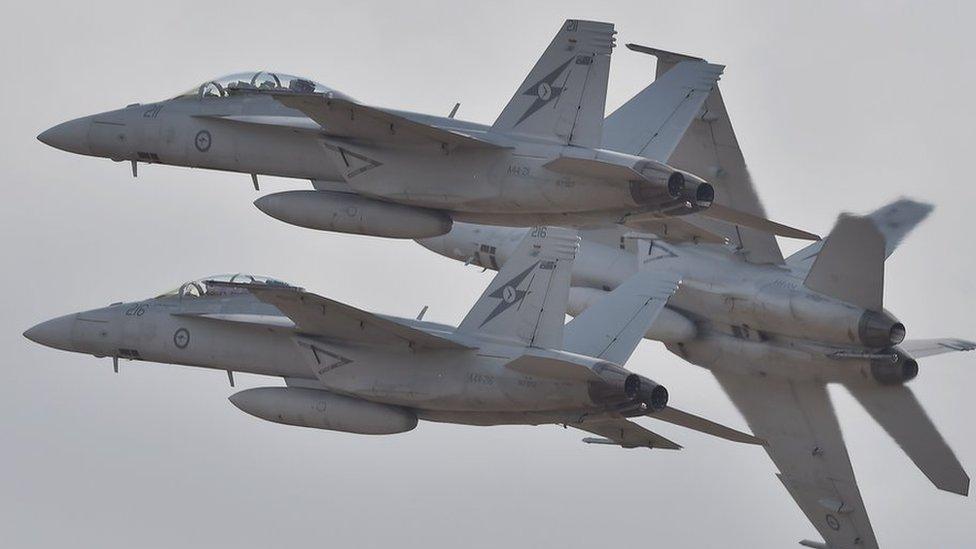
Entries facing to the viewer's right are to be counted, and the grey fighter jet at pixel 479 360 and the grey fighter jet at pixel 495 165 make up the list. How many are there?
0

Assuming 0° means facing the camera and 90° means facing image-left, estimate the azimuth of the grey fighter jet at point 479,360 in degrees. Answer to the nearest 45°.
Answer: approximately 135°

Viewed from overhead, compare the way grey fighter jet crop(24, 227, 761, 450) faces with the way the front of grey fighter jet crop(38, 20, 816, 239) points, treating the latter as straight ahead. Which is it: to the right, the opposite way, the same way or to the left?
the same way

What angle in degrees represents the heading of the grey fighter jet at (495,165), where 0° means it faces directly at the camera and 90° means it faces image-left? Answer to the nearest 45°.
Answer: approximately 135°
